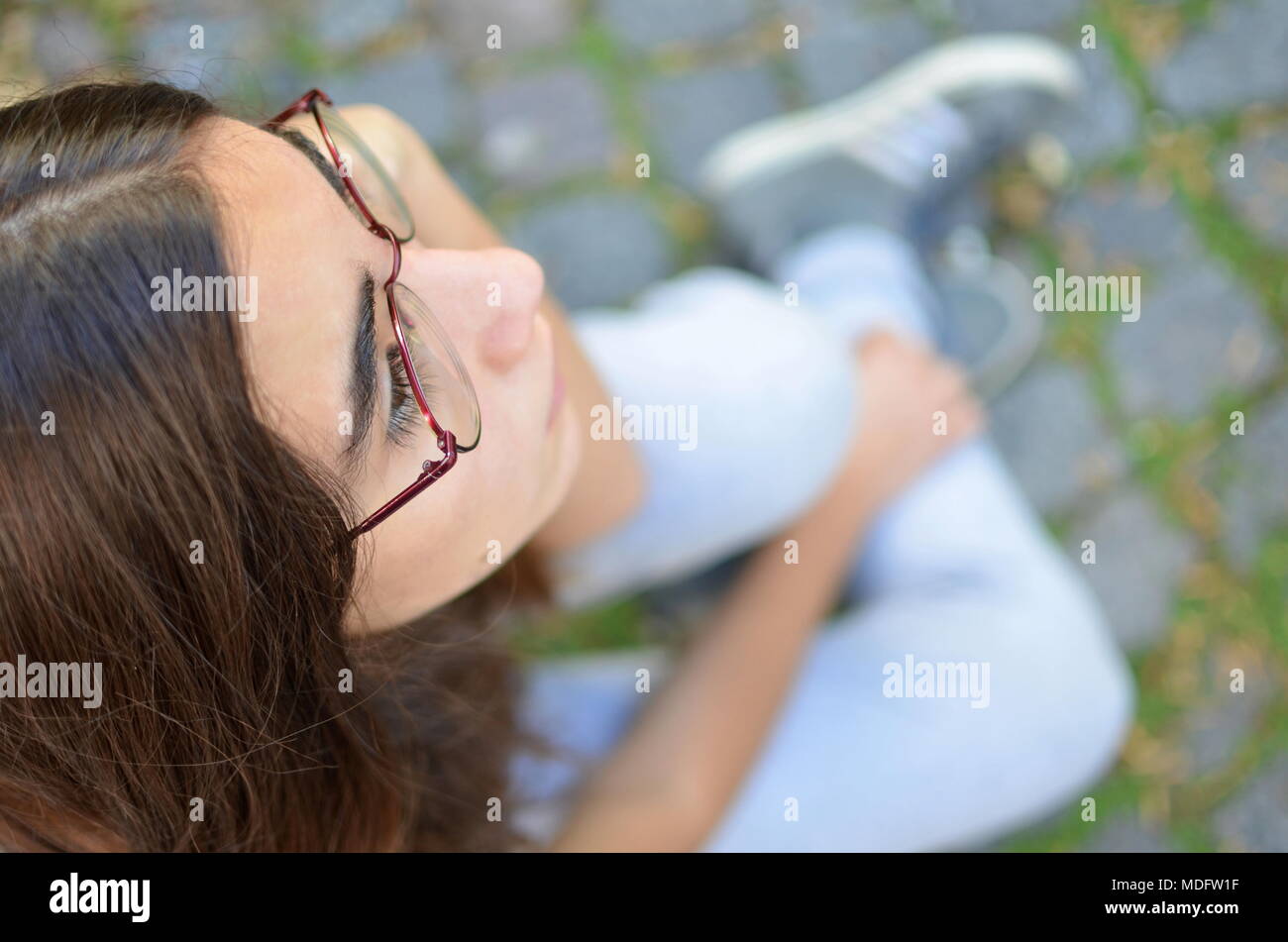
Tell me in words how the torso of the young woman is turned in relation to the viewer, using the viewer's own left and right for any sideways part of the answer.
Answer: facing to the right of the viewer

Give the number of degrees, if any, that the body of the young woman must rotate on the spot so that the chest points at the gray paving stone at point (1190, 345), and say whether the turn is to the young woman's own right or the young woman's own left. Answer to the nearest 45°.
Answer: approximately 45° to the young woman's own left

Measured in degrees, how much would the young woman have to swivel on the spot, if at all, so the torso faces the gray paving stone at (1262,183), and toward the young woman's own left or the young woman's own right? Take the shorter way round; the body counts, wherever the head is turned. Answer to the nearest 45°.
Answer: approximately 45° to the young woman's own left

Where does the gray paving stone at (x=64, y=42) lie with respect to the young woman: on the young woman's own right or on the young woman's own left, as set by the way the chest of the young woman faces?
on the young woman's own left

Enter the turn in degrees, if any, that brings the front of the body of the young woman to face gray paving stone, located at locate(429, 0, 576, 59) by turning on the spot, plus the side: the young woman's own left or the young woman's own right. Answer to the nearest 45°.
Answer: approximately 90° to the young woman's own left

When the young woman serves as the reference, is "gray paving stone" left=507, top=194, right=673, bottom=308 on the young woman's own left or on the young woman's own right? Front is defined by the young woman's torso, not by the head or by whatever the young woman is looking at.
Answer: on the young woman's own left
